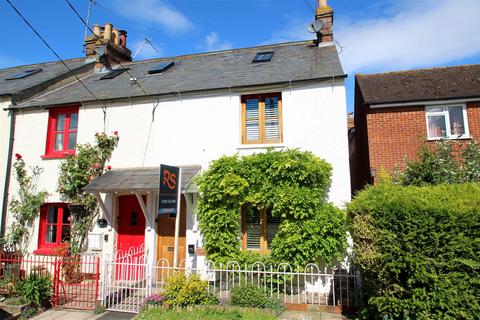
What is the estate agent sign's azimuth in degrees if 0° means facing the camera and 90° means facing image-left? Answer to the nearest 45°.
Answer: approximately 315°

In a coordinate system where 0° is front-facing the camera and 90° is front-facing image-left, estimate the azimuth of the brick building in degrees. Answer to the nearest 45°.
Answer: approximately 0°

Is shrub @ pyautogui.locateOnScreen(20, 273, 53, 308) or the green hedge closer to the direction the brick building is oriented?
the green hedge

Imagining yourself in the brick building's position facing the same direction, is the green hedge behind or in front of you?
in front
